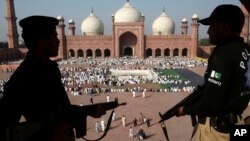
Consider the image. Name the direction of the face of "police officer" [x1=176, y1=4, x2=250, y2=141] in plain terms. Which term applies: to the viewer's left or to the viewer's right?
to the viewer's left

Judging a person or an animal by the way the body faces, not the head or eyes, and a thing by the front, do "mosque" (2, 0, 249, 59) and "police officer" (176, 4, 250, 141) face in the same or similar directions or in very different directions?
very different directions

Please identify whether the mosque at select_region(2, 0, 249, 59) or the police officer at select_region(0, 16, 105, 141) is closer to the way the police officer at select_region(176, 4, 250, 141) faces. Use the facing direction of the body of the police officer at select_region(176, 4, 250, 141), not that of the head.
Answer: the mosque

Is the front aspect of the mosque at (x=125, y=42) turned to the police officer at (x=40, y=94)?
yes

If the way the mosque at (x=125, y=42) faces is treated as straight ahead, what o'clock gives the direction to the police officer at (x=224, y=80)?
The police officer is roughly at 12 o'clock from the mosque.

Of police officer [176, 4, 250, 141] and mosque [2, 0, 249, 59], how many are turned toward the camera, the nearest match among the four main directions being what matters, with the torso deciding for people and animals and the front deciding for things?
1

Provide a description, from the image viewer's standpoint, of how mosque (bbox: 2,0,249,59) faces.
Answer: facing the viewer

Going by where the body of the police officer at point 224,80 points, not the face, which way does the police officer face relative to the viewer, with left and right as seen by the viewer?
facing away from the viewer and to the left of the viewer

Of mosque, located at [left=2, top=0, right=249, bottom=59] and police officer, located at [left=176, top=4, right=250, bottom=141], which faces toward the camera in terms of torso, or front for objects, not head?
the mosque

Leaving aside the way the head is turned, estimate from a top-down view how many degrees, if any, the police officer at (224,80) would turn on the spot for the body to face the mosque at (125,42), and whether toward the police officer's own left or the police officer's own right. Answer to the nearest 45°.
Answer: approximately 45° to the police officer's own right

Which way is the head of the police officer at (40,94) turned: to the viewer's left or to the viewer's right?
to the viewer's right

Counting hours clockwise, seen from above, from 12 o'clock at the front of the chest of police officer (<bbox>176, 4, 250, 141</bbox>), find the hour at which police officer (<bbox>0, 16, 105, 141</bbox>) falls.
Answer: police officer (<bbox>0, 16, 105, 141</bbox>) is roughly at 10 o'clock from police officer (<bbox>176, 4, 250, 141</bbox>).
